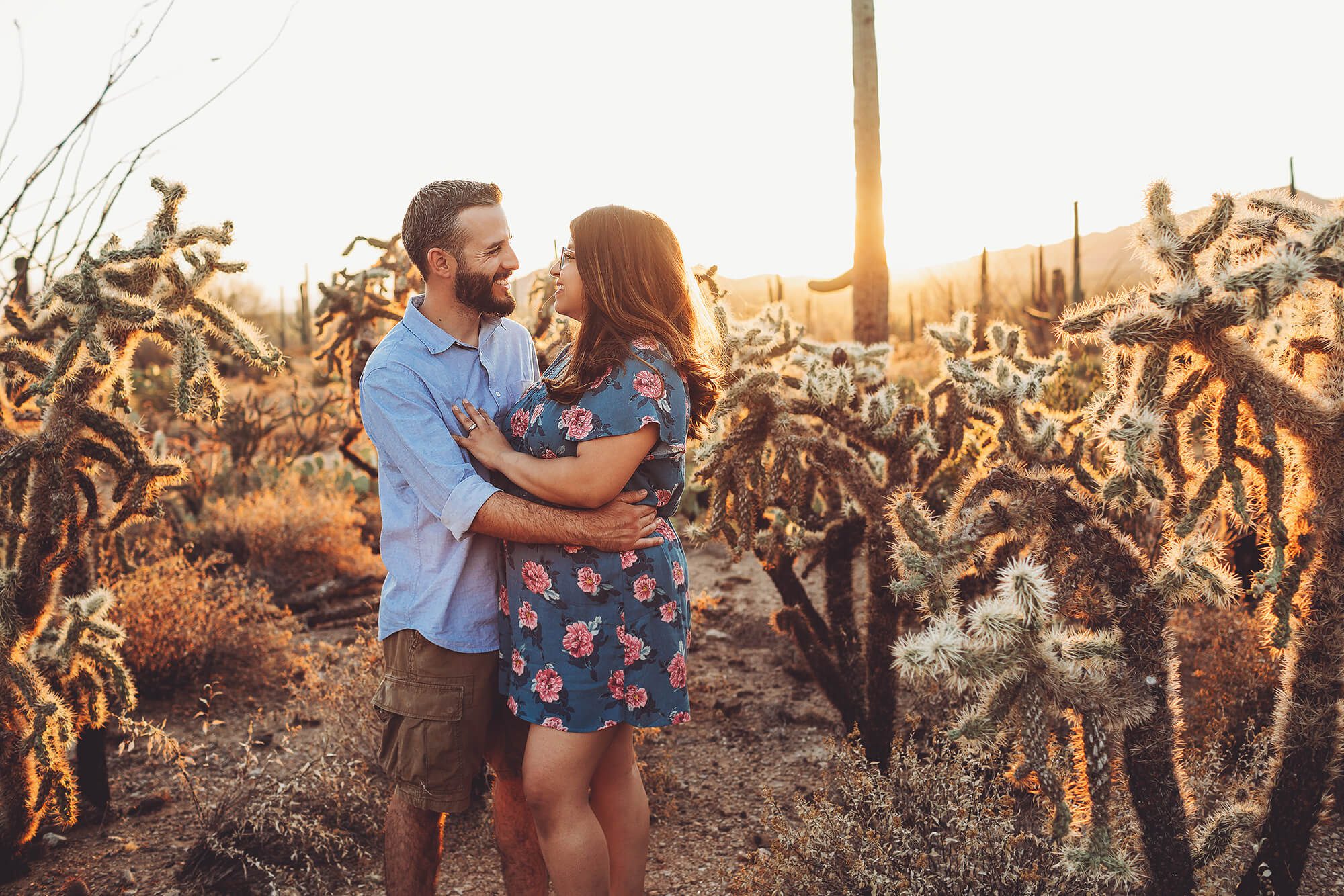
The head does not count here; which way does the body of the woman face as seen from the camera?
to the viewer's left

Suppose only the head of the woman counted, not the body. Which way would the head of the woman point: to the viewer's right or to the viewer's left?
to the viewer's left

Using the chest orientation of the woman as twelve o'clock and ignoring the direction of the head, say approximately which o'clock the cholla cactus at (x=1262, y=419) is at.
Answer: The cholla cactus is roughly at 6 o'clock from the woman.

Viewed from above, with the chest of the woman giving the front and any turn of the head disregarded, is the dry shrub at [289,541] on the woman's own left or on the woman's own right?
on the woman's own right

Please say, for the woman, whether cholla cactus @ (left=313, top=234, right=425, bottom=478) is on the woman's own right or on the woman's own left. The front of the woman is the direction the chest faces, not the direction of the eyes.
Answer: on the woman's own right

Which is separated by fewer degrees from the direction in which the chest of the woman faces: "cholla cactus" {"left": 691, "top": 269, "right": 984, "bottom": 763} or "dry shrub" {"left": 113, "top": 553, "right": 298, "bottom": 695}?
the dry shrub

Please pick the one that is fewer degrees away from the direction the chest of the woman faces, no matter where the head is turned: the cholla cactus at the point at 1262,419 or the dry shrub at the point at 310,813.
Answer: the dry shrub

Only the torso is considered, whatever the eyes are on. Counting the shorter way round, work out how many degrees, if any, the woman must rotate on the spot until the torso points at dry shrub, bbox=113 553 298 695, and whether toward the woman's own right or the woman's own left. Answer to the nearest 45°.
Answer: approximately 45° to the woman's own right

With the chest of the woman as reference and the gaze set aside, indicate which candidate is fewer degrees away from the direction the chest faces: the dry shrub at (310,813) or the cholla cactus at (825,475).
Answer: the dry shrub
